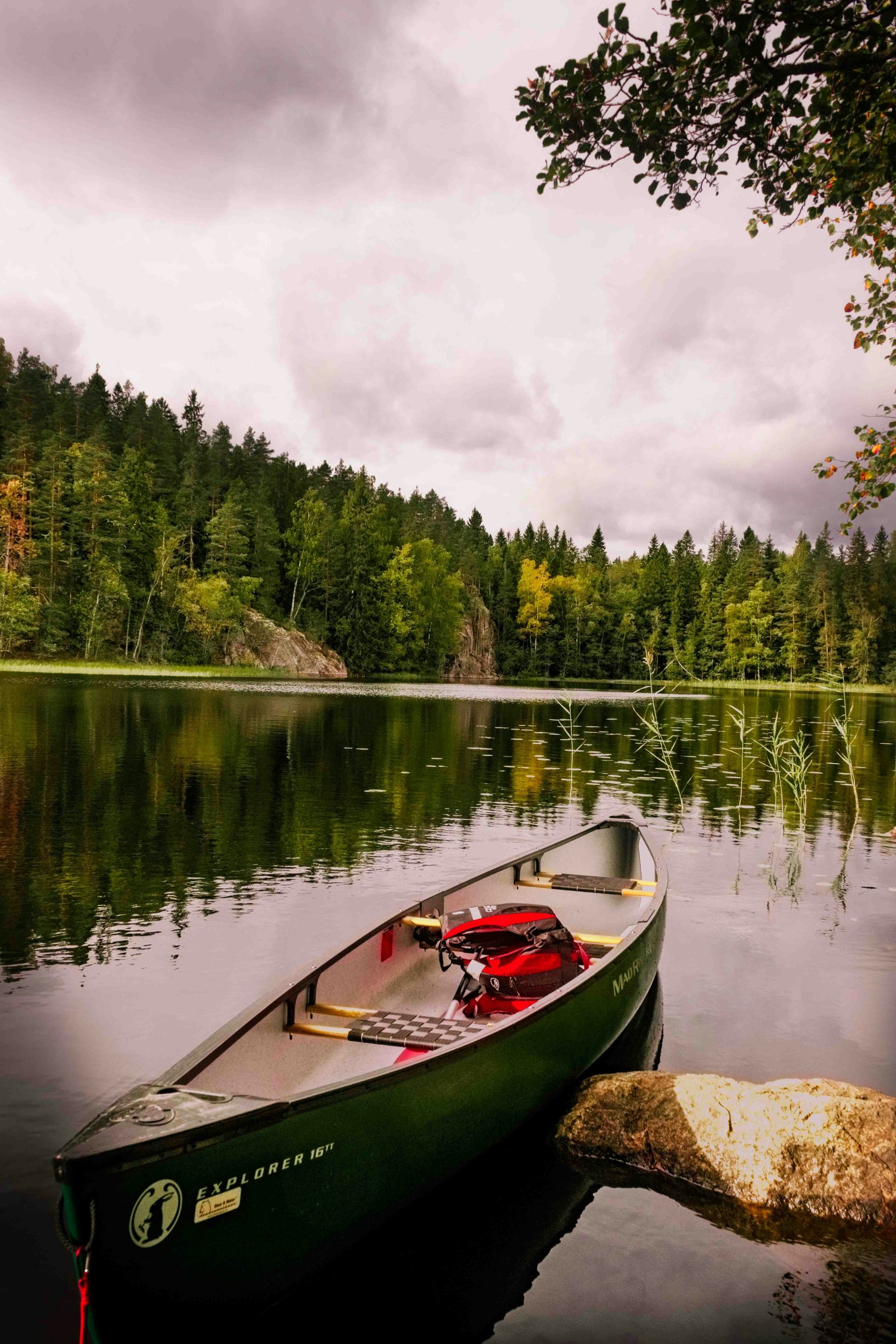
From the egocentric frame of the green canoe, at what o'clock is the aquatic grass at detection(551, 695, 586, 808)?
The aquatic grass is roughly at 5 o'clock from the green canoe.

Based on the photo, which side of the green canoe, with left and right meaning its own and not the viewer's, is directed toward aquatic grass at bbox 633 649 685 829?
back

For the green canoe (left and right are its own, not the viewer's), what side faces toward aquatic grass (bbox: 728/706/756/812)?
back

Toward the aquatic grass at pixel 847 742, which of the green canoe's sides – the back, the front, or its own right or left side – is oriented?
back

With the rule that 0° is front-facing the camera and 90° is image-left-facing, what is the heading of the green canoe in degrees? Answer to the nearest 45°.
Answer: approximately 45°
